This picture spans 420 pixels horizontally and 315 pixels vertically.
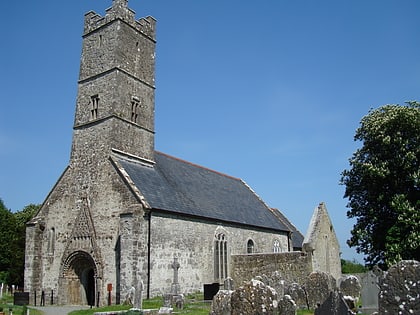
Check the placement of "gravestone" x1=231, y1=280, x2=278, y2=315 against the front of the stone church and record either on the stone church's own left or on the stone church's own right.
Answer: on the stone church's own left

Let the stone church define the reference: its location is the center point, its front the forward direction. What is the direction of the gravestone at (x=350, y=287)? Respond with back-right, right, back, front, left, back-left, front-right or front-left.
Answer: left

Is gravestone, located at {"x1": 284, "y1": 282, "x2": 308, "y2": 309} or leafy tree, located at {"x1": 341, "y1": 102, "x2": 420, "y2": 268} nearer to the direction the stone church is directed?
the gravestone

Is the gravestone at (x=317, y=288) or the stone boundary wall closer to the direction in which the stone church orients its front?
the gravestone

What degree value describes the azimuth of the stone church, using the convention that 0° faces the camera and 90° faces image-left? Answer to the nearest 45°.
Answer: approximately 45°

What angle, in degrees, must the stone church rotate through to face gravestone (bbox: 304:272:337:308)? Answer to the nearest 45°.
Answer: approximately 90° to its left

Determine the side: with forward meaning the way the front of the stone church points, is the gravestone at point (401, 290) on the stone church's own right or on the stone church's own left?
on the stone church's own left

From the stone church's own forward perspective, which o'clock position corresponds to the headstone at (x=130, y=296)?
The headstone is roughly at 10 o'clock from the stone church.

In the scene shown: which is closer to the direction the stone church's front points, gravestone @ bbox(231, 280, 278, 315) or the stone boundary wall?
the gravestone

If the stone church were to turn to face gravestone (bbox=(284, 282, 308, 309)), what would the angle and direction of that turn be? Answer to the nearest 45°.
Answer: approximately 90° to its left

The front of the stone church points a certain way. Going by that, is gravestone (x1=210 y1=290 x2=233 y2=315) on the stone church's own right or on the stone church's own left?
on the stone church's own left

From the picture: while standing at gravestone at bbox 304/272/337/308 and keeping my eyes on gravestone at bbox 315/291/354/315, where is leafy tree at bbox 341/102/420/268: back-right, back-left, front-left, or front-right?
back-left

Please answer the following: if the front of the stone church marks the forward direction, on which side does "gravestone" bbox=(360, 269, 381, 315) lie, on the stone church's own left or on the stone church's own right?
on the stone church's own left
